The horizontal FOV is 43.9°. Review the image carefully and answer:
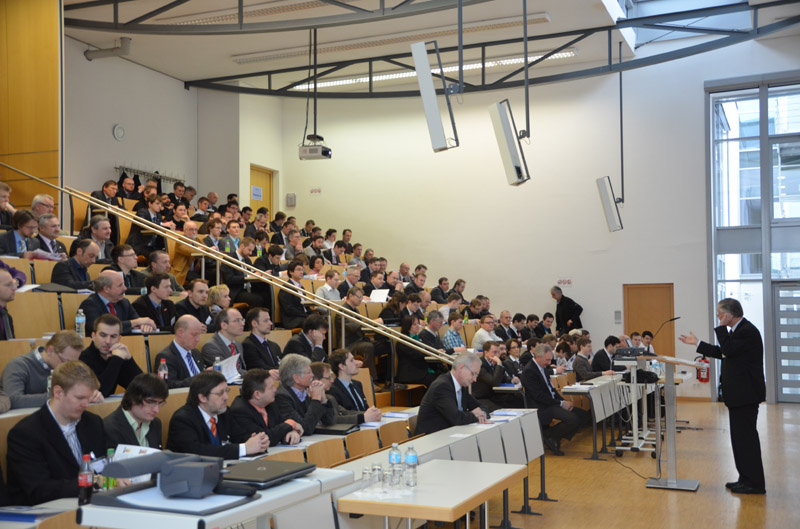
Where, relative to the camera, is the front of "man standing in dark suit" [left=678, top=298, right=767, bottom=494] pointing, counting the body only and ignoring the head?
to the viewer's left

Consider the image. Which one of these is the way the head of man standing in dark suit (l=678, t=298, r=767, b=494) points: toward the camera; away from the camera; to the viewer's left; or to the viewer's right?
to the viewer's left

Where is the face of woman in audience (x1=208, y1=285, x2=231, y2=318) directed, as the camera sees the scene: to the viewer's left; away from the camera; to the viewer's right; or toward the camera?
to the viewer's right

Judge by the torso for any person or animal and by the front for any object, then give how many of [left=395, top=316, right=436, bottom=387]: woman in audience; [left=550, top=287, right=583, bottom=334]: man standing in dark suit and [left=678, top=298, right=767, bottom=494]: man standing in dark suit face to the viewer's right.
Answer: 1

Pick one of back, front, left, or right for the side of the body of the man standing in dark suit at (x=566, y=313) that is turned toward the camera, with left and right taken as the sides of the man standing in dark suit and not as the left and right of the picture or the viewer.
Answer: left

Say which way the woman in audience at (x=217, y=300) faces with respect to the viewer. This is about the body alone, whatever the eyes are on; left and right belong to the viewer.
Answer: facing to the right of the viewer

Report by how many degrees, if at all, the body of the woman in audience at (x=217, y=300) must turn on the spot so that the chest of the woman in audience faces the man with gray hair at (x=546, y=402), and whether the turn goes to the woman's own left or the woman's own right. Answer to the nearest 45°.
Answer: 0° — they already face them

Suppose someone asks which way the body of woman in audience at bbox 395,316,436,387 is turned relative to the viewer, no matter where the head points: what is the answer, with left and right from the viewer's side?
facing to the right of the viewer

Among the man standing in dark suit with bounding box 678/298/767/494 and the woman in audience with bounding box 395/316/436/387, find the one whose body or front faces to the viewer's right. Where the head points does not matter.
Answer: the woman in audience

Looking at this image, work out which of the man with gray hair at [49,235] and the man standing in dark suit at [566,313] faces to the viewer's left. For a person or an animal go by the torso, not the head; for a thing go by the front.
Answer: the man standing in dark suit

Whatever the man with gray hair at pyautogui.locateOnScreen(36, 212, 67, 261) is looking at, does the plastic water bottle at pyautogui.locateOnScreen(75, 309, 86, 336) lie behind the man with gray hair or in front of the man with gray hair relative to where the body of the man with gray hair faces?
in front

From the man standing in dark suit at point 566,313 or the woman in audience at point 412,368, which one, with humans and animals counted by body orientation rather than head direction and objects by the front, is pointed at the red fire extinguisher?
the woman in audience

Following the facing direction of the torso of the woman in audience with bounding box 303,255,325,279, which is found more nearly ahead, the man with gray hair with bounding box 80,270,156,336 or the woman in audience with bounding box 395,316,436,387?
the woman in audience
